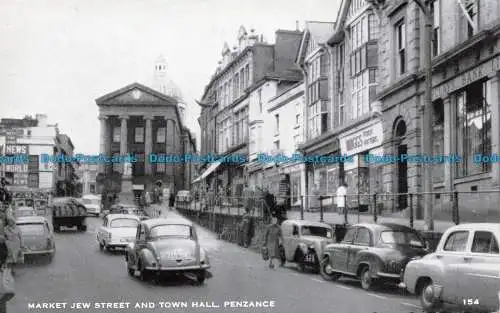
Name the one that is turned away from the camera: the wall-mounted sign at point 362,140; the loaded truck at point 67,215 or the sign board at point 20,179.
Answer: the loaded truck

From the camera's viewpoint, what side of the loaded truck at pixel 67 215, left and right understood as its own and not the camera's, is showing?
back

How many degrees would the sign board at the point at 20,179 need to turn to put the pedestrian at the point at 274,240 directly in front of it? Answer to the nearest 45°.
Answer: approximately 45° to its left

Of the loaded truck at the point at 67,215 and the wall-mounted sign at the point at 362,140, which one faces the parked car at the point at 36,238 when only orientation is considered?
the wall-mounted sign

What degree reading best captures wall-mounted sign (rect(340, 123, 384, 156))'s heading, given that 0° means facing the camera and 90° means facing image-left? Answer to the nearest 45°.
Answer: approximately 45°

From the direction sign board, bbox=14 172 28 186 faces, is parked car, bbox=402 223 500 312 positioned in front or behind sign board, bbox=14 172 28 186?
in front

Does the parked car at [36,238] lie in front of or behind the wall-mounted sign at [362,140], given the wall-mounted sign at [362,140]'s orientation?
in front

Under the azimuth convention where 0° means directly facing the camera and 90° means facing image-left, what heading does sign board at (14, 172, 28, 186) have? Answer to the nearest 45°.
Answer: approximately 0°

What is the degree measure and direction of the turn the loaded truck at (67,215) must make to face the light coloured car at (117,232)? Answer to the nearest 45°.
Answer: approximately 180°

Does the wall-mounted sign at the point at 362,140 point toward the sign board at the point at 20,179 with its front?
no

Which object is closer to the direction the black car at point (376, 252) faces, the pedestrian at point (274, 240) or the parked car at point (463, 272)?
the pedestrian

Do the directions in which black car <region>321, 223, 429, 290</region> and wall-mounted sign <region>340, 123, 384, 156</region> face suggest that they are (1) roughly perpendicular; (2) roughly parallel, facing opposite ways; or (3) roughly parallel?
roughly perpendicular
